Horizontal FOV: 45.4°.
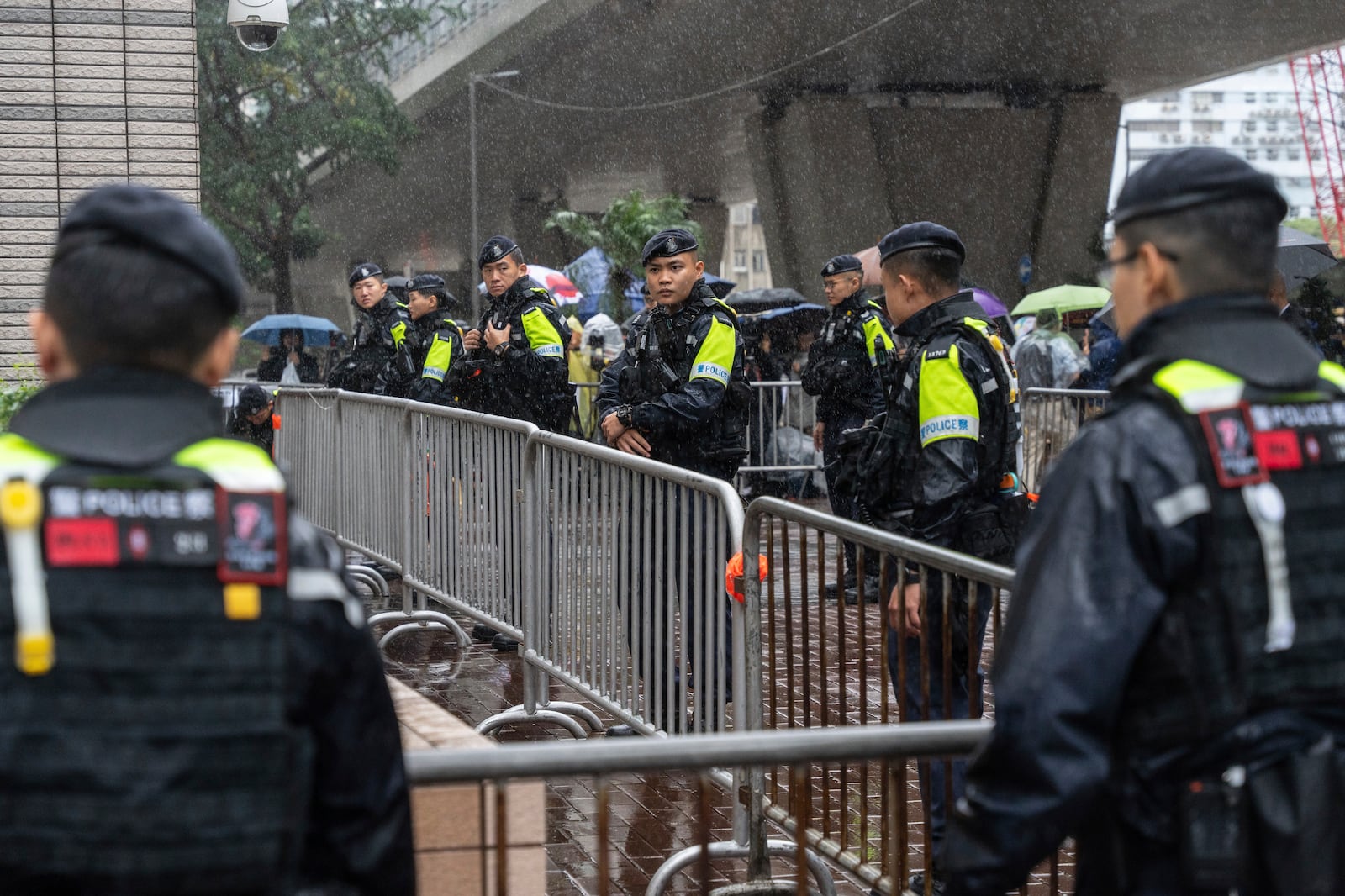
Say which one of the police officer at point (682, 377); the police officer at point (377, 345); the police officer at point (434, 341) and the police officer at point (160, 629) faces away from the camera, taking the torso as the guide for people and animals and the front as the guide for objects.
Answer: the police officer at point (160, 629)

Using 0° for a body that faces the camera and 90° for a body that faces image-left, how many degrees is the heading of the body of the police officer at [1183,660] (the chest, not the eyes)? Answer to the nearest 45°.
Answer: approximately 135°

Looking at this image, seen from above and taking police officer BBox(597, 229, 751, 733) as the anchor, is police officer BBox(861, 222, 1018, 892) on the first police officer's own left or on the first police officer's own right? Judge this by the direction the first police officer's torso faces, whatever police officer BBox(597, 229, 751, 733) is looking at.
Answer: on the first police officer's own left

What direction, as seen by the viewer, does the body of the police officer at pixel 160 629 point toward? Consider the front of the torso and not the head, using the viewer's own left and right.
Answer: facing away from the viewer

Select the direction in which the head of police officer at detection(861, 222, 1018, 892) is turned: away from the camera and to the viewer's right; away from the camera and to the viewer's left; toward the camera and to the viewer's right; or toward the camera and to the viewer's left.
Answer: away from the camera and to the viewer's left

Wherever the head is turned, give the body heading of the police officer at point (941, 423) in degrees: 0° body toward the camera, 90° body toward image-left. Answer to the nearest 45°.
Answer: approximately 90°

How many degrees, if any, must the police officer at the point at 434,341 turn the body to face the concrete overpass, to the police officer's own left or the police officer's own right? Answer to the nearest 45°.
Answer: approximately 135° to the police officer's own right

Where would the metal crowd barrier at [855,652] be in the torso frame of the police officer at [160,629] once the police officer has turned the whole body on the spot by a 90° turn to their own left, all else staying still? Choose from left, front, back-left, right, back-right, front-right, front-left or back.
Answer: back-right

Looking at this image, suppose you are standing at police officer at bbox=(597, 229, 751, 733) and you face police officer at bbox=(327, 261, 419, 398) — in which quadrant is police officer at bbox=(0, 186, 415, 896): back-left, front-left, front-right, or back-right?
back-left

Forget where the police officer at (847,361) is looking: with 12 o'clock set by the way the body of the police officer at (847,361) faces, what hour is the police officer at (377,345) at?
the police officer at (377,345) is roughly at 2 o'clock from the police officer at (847,361).

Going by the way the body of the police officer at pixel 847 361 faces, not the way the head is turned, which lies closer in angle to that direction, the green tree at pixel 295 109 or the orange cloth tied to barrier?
the orange cloth tied to barrier
